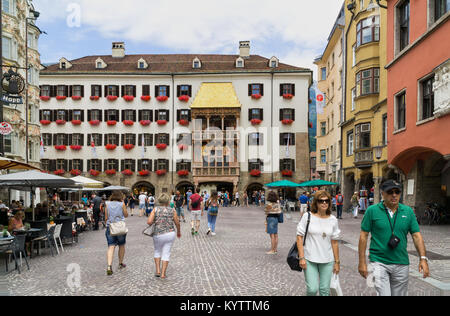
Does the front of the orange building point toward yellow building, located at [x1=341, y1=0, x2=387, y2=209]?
no

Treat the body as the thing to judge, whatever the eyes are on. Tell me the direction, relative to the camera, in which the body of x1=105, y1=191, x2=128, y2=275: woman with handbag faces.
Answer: away from the camera

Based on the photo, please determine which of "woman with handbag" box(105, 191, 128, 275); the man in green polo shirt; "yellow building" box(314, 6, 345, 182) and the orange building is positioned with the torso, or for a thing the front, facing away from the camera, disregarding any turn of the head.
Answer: the woman with handbag

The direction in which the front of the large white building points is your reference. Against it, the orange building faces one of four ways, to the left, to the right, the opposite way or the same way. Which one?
to the right

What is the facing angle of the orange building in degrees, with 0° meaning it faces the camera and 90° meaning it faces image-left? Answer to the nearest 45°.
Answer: approximately 45°

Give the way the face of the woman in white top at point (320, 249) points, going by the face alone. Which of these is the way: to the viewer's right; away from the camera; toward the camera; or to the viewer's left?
toward the camera

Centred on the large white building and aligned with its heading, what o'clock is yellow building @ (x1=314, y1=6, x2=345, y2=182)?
The yellow building is roughly at 10 o'clock from the large white building.

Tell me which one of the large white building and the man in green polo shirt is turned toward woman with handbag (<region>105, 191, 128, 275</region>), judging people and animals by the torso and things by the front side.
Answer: the large white building

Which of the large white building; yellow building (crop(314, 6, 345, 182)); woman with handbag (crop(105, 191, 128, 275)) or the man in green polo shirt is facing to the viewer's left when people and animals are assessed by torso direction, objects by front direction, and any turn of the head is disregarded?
the yellow building

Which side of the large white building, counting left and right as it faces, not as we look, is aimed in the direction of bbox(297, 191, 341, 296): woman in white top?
front

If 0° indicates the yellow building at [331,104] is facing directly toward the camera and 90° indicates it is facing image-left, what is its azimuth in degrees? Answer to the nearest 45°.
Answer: approximately 90°

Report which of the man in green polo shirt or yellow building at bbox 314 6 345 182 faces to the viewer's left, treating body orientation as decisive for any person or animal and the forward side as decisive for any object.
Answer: the yellow building

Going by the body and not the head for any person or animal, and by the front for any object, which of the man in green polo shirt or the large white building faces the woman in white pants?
the large white building

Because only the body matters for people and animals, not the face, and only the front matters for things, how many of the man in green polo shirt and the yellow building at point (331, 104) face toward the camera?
1

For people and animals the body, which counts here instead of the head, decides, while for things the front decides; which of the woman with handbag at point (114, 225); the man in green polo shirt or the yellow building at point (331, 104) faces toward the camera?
the man in green polo shirt

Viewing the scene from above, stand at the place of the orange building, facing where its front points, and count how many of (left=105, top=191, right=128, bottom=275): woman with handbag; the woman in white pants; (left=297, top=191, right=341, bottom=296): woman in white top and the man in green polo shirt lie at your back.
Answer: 0

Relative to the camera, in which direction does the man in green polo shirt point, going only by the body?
toward the camera

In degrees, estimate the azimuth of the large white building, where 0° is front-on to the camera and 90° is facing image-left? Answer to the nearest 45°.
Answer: approximately 0°

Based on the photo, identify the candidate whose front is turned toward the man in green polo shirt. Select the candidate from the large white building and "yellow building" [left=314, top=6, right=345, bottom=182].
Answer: the large white building
